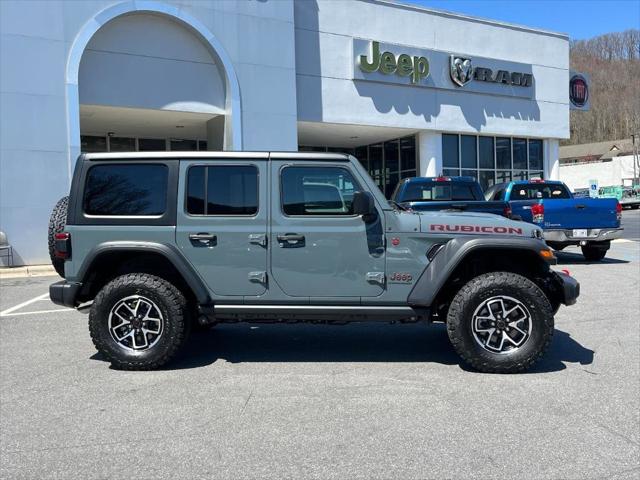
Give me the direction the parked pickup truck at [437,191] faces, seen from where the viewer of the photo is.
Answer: facing away from the viewer and to the left of the viewer

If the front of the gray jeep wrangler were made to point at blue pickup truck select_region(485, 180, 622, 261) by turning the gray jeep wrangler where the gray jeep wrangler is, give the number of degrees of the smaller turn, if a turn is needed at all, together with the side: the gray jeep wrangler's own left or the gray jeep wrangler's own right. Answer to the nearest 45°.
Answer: approximately 45° to the gray jeep wrangler's own left

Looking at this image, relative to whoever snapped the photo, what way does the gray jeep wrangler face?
facing to the right of the viewer

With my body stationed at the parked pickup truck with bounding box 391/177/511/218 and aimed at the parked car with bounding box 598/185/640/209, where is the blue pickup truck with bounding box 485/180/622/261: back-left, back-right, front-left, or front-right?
front-right

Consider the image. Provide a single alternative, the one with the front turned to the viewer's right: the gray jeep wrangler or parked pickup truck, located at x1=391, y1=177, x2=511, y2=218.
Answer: the gray jeep wrangler

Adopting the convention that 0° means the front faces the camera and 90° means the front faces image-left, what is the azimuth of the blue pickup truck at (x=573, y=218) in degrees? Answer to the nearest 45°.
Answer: approximately 135°
